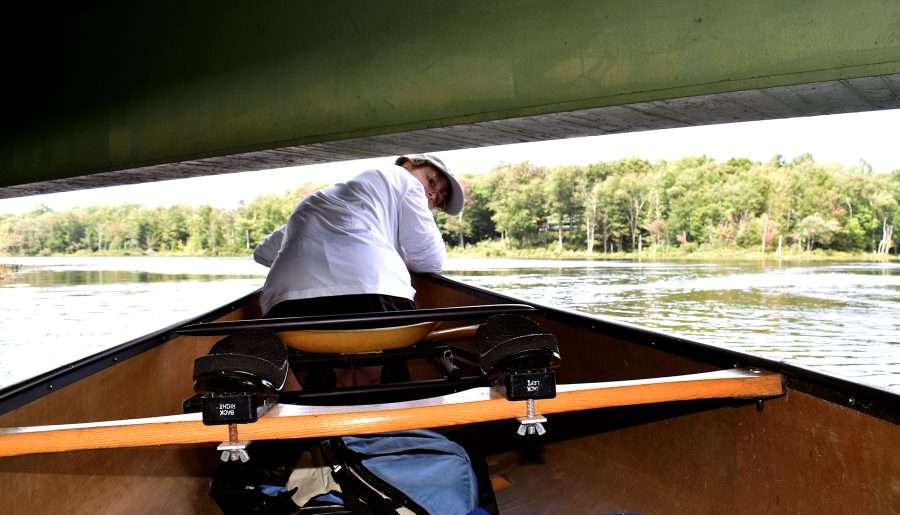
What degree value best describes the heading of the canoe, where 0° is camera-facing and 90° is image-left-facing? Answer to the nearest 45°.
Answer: approximately 180°
